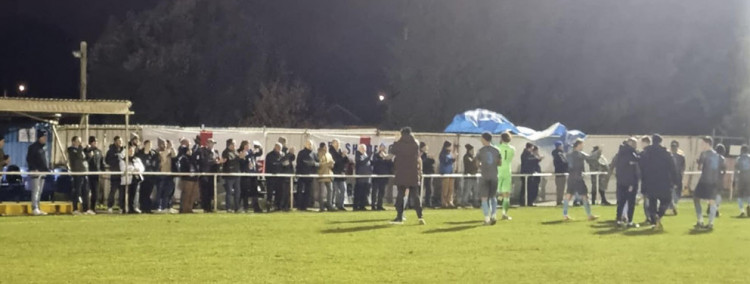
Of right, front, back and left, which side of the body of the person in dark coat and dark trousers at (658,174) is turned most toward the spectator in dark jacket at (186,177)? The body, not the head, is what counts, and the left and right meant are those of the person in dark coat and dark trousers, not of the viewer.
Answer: left

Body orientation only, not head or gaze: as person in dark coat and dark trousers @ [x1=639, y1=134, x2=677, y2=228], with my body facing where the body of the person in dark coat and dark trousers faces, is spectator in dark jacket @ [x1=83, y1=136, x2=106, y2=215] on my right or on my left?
on my left

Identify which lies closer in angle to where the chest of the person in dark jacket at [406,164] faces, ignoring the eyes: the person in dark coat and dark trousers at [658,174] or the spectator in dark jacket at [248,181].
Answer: the spectator in dark jacket

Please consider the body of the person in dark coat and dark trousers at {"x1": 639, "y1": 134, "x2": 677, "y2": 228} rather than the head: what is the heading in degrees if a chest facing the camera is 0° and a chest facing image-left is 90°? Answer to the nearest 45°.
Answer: approximately 180°

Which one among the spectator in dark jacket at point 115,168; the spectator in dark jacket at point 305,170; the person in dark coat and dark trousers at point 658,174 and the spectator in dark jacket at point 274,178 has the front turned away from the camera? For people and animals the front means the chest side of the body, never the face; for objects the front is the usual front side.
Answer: the person in dark coat and dark trousers

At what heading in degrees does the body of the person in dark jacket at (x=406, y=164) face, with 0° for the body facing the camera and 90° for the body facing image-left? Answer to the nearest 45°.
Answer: approximately 180°

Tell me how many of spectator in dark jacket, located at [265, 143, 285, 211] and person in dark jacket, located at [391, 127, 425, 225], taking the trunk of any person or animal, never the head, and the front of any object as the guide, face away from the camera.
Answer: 1

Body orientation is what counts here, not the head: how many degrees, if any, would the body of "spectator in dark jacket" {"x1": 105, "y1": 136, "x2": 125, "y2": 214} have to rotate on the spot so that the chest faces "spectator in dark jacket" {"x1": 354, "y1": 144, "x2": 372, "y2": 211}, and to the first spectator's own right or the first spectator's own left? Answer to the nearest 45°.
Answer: approximately 45° to the first spectator's own left

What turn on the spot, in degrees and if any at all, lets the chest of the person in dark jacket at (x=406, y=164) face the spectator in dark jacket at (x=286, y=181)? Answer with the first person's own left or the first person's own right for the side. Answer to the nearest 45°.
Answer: approximately 45° to the first person's own left

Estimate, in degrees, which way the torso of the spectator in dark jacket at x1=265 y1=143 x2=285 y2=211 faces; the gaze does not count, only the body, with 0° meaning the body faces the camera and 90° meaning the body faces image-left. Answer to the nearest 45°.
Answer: approximately 315°
